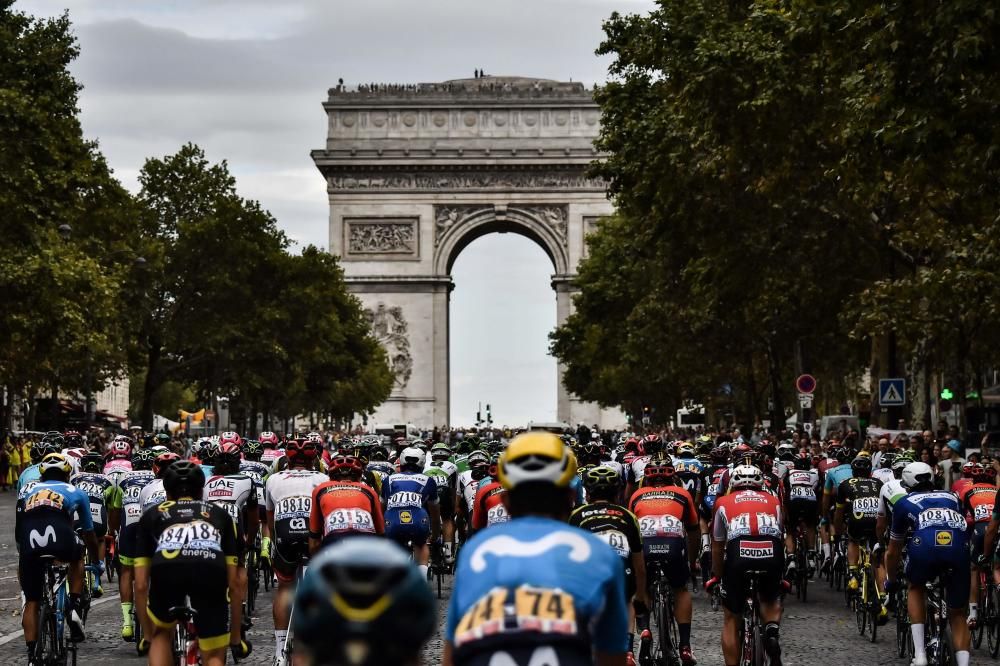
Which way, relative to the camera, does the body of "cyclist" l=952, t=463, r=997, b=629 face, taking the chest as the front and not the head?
away from the camera

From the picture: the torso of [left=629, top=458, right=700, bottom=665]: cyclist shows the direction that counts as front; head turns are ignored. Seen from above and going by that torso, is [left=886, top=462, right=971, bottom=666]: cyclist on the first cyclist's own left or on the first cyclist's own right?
on the first cyclist's own right

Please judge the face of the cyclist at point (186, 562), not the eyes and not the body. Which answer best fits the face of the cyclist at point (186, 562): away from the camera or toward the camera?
away from the camera

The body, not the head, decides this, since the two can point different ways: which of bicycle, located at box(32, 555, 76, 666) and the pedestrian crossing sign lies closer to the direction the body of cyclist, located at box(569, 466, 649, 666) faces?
the pedestrian crossing sign

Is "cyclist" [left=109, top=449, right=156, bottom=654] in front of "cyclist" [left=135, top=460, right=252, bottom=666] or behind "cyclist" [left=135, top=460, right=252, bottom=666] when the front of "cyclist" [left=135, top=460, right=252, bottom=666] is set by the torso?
in front

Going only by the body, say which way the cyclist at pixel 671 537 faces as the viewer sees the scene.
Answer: away from the camera

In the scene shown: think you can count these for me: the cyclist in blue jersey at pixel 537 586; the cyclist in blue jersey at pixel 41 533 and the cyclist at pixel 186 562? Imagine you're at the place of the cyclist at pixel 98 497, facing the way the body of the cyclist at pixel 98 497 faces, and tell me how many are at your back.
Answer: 3

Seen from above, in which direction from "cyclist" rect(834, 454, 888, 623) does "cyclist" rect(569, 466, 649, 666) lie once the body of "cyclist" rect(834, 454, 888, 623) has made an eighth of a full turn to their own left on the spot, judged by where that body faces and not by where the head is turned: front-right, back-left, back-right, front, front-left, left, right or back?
back-left

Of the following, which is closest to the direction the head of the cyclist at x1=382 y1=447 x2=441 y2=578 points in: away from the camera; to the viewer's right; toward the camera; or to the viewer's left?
away from the camera

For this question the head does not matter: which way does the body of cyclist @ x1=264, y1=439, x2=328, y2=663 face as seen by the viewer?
away from the camera

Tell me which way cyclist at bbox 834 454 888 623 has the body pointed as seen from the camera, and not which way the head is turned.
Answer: away from the camera

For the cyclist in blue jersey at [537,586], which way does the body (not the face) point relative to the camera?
away from the camera

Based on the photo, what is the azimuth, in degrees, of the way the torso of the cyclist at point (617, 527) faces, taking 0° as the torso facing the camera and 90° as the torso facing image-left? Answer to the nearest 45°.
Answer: approximately 180°

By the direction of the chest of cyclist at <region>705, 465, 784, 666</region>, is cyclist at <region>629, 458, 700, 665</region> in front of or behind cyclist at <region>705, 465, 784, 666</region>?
in front
